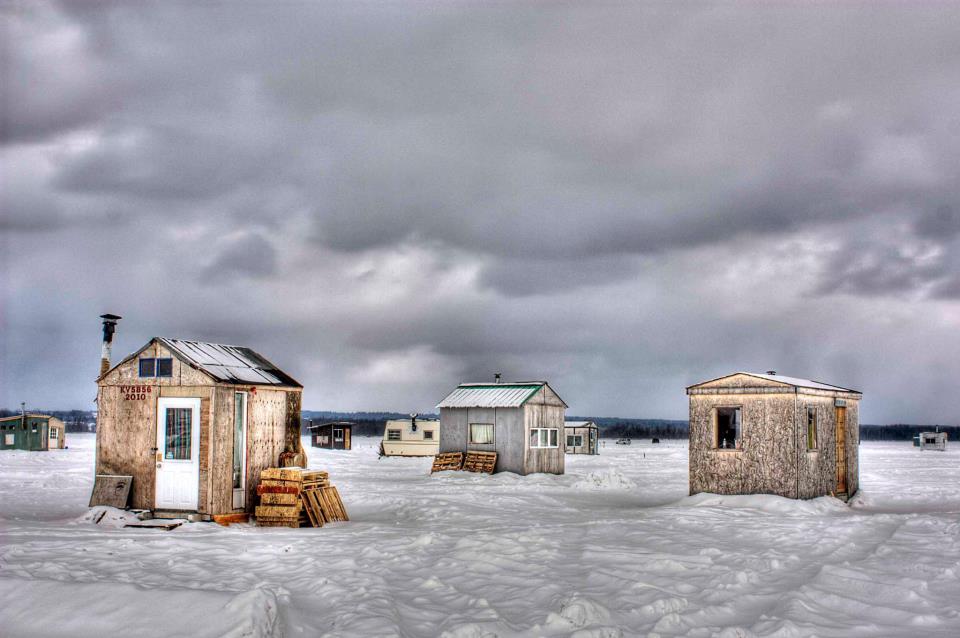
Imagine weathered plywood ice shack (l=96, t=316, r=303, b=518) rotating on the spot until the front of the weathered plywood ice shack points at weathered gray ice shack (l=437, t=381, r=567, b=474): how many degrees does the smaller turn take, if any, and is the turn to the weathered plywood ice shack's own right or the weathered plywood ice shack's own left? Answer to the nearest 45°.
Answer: approximately 180°

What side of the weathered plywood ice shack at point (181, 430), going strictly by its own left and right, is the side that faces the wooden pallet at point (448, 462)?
back

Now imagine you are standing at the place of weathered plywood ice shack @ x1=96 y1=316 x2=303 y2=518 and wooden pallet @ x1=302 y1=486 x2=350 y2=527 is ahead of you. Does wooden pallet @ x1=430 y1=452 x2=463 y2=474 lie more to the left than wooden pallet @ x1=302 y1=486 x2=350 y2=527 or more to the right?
left

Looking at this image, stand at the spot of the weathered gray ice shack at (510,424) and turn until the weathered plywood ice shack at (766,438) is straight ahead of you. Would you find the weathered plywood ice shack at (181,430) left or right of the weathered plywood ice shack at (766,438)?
right

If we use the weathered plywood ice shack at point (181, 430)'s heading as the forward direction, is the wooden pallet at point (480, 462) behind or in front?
behind

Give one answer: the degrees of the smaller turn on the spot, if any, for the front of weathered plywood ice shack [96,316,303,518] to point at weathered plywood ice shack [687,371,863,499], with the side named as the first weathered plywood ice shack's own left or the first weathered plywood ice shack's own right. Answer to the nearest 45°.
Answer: approximately 135° to the first weathered plywood ice shack's own left

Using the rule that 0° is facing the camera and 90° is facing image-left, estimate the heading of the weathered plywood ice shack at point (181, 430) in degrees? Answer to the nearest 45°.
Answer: approximately 45°
